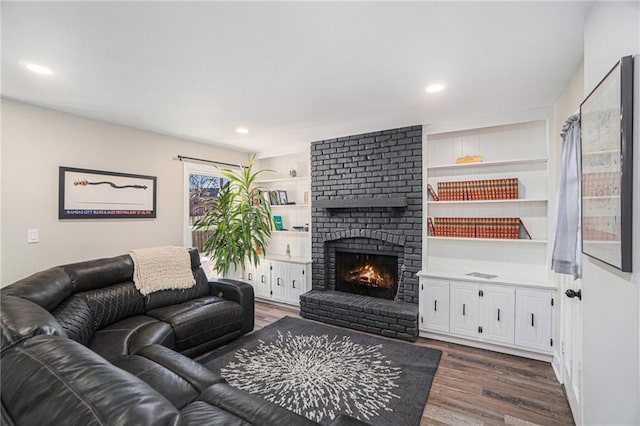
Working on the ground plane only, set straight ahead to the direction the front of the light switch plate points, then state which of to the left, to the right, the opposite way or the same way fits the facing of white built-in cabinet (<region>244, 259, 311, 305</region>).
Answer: to the right

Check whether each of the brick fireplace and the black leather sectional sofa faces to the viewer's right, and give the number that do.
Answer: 1

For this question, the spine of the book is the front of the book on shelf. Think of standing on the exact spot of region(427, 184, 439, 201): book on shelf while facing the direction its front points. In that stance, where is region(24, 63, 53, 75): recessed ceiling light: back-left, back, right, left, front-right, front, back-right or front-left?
front-right

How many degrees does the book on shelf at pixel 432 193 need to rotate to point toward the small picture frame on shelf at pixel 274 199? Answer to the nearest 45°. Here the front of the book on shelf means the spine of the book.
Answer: approximately 90° to its right

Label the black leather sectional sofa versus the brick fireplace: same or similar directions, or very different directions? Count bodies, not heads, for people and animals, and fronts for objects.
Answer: very different directions

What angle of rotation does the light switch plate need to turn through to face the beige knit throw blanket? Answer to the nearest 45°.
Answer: approximately 45° to its left

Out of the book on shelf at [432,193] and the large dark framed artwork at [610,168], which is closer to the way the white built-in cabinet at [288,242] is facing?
the large dark framed artwork

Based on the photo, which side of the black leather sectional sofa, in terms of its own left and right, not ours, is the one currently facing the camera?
right

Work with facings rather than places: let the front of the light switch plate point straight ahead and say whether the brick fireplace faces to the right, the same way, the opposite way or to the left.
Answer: to the right
